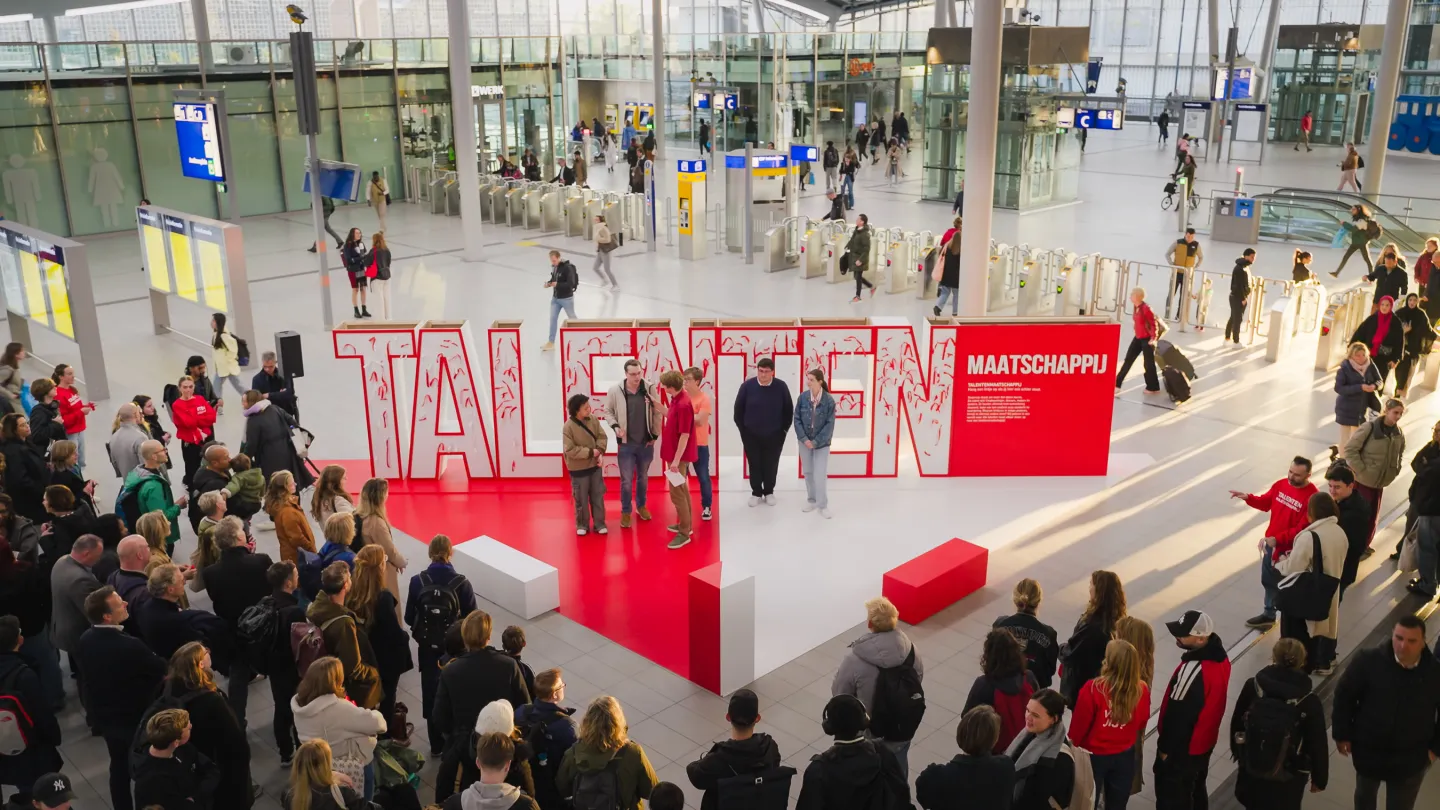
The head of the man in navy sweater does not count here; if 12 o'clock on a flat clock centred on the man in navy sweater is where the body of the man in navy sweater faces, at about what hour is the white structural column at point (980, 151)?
The white structural column is roughly at 7 o'clock from the man in navy sweater.

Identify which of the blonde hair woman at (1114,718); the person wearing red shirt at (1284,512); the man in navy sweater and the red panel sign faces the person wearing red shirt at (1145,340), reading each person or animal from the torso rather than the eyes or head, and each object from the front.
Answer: the blonde hair woman

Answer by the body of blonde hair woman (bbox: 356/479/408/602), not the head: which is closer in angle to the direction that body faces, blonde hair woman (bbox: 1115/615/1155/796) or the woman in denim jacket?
the woman in denim jacket

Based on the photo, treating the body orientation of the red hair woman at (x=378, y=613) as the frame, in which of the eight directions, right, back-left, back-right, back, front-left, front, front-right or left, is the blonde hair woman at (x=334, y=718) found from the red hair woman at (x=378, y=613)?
back-right

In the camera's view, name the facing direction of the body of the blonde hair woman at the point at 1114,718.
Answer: away from the camera

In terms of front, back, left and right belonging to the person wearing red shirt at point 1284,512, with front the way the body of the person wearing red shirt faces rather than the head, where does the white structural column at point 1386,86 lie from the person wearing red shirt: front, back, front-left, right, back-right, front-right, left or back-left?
back-right

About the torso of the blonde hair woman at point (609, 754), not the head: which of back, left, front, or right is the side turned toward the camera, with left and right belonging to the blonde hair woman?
back

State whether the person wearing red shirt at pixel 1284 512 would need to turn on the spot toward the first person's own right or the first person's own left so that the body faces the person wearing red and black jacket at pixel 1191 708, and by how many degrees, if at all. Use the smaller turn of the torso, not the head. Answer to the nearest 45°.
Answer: approximately 45° to the first person's own left

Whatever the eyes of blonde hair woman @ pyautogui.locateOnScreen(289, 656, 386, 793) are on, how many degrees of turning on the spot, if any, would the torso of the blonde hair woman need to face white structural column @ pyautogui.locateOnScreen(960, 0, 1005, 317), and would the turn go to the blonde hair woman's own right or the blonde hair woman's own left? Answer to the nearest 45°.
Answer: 0° — they already face it

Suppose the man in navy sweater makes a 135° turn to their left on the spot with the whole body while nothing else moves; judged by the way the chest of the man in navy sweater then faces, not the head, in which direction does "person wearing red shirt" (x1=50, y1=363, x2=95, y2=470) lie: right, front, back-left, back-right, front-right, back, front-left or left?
back-left

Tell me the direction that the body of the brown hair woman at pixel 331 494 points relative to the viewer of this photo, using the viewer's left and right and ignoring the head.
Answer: facing away from the viewer and to the right of the viewer

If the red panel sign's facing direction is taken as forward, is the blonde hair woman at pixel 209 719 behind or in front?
in front

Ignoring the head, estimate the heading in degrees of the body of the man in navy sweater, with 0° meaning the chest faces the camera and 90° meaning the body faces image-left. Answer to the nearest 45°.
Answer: approximately 0°

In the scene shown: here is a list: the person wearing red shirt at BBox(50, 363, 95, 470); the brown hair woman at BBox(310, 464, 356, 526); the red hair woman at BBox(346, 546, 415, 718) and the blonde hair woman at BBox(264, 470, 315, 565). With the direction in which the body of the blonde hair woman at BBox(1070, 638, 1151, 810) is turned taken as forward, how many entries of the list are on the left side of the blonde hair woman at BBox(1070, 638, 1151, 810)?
4

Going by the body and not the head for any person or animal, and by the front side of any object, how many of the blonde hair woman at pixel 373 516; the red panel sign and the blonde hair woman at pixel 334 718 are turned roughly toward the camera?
1

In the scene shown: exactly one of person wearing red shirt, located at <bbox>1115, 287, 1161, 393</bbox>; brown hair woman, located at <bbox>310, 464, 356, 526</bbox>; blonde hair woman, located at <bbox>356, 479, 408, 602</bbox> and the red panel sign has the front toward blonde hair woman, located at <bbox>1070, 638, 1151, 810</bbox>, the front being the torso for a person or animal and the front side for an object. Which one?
the red panel sign

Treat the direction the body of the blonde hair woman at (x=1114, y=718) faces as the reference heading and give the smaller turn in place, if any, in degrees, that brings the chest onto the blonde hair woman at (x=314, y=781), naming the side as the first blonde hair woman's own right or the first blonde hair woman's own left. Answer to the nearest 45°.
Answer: approximately 135° to the first blonde hair woman's own left

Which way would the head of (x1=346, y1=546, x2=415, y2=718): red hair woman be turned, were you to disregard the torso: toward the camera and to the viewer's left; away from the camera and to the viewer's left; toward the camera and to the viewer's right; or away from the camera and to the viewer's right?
away from the camera and to the viewer's right

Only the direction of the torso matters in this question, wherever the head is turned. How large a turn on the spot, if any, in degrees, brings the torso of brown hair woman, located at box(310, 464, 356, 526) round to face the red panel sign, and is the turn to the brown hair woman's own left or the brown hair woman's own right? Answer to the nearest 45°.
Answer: approximately 45° to the brown hair woman's own right

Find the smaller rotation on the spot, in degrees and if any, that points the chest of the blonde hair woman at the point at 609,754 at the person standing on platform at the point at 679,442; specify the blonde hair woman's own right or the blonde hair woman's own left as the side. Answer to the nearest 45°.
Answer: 0° — they already face them
